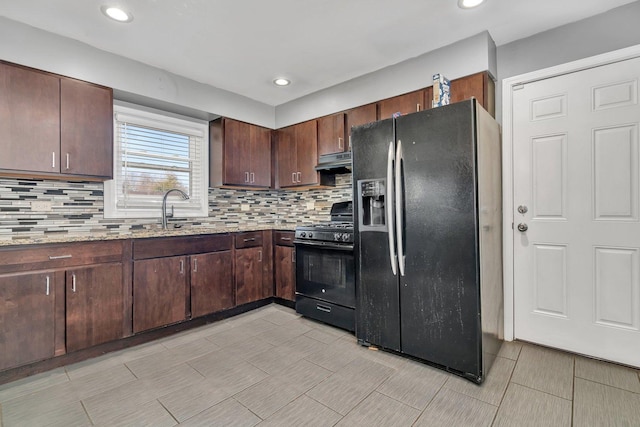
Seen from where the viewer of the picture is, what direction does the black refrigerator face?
facing the viewer and to the left of the viewer

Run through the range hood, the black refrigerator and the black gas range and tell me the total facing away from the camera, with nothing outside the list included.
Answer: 0

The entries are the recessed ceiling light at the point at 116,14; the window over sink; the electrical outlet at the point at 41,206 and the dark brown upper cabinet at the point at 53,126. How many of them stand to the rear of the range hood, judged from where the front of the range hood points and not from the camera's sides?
0

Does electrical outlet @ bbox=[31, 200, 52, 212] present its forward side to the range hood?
no

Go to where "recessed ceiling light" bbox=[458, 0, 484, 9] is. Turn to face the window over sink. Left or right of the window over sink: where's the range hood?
right

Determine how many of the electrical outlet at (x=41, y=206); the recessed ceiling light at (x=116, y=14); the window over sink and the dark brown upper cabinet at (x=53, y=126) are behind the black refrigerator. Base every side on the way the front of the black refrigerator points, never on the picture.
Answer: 0

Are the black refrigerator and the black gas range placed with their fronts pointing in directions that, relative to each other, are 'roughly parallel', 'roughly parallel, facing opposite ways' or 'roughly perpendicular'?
roughly parallel

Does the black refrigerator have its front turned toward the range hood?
no

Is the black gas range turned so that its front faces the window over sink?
no

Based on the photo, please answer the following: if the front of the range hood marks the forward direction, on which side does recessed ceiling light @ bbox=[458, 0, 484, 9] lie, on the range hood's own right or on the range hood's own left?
on the range hood's own left

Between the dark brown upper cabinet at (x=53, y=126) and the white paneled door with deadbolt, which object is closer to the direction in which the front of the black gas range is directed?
the dark brown upper cabinet

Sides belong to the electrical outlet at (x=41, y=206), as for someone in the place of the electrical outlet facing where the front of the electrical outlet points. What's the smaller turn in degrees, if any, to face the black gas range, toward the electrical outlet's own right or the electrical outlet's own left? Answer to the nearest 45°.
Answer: approximately 45° to the electrical outlet's own left

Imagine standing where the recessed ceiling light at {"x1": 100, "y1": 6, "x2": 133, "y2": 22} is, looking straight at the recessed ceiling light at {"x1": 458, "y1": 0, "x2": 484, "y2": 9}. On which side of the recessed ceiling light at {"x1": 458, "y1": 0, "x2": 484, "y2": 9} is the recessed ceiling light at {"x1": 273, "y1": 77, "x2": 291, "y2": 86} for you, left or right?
left
